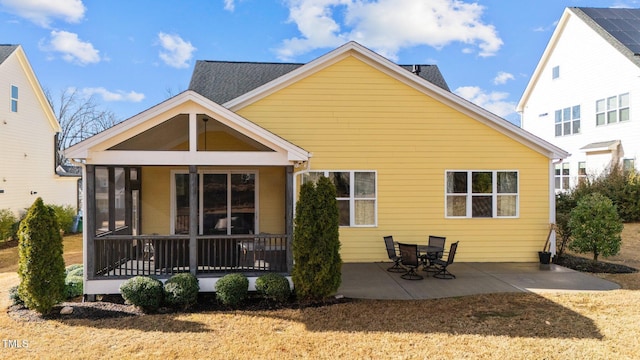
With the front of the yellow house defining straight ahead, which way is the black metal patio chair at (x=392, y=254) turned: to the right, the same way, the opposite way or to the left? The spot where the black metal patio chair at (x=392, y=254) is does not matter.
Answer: to the right

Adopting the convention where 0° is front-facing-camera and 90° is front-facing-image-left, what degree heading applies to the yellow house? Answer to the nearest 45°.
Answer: approximately 180°

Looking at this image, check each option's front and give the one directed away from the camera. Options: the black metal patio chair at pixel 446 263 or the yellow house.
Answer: the yellow house

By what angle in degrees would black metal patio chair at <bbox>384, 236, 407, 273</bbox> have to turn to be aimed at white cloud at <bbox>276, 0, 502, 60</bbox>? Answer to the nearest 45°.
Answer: approximately 90° to its left

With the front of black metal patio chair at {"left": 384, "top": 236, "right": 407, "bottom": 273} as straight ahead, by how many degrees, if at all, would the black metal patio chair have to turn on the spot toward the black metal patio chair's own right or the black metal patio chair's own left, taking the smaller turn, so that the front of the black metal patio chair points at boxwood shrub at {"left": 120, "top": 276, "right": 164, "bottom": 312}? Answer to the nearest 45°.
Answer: approximately 135° to the black metal patio chair's own right

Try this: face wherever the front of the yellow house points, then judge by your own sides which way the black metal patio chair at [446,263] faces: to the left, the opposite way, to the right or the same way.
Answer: to the left

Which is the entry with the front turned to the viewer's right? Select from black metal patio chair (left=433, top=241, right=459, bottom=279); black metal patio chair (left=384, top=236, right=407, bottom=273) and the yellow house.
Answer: black metal patio chair (left=384, top=236, right=407, bottom=273)

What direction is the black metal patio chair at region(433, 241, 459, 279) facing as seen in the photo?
to the viewer's left

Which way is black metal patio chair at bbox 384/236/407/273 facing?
to the viewer's right

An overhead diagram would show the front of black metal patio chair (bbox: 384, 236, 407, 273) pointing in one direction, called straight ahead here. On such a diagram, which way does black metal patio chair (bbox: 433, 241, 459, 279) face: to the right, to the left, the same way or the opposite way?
the opposite way
